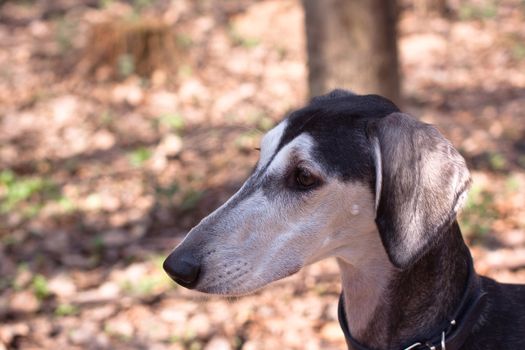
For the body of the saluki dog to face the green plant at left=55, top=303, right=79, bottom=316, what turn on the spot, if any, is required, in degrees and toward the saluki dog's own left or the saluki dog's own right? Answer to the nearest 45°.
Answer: approximately 45° to the saluki dog's own right

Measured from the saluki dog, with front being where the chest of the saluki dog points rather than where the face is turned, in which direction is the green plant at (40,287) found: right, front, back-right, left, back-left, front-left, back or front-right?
front-right

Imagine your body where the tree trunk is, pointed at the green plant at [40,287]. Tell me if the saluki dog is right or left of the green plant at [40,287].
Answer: left

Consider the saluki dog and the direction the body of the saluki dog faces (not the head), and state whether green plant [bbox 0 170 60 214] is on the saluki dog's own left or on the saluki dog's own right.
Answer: on the saluki dog's own right

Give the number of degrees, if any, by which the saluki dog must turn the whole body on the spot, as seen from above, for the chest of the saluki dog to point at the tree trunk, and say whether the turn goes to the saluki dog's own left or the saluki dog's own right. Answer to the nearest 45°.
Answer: approximately 90° to the saluki dog's own right

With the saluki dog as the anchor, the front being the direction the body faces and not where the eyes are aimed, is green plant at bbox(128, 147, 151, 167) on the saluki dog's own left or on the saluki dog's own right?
on the saluki dog's own right

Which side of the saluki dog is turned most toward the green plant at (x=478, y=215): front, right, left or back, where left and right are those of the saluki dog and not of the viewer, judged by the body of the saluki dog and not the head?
right

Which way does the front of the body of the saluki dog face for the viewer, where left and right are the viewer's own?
facing to the left of the viewer

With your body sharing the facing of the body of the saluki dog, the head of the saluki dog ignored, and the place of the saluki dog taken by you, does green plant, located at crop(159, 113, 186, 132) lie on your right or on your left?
on your right
